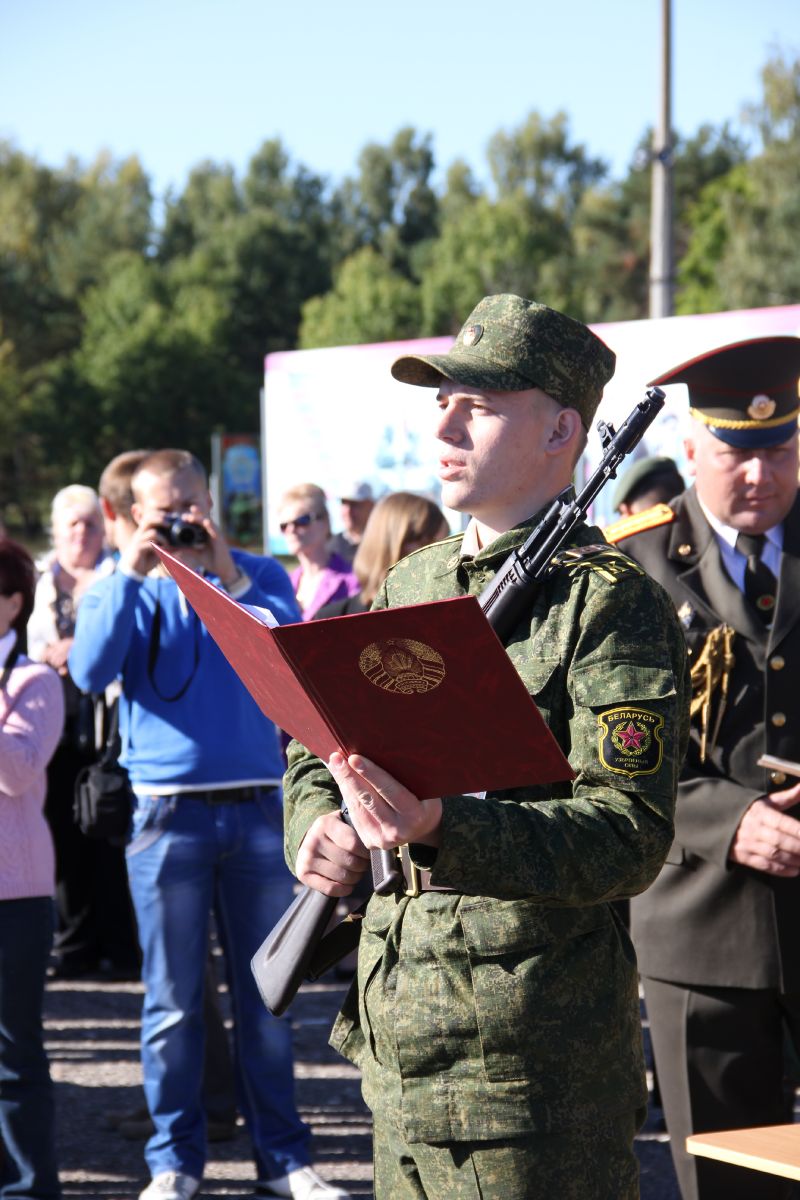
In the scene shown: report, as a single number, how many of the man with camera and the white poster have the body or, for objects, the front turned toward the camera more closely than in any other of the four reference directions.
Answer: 2

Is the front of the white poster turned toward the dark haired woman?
yes

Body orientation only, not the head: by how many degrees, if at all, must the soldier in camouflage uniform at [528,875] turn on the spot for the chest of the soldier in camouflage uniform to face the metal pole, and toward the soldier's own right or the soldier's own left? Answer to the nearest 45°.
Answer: approximately 135° to the soldier's own right

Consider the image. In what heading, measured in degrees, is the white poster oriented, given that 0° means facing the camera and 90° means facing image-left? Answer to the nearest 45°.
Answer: approximately 0°

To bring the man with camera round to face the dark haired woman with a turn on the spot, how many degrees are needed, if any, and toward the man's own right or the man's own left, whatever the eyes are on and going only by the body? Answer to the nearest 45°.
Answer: approximately 45° to the man's own right

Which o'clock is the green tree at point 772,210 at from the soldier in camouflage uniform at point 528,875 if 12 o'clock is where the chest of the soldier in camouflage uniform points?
The green tree is roughly at 5 o'clock from the soldier in camouflage uniform.

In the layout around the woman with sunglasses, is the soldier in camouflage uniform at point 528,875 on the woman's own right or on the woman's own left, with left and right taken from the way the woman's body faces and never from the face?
on the woman's own left
